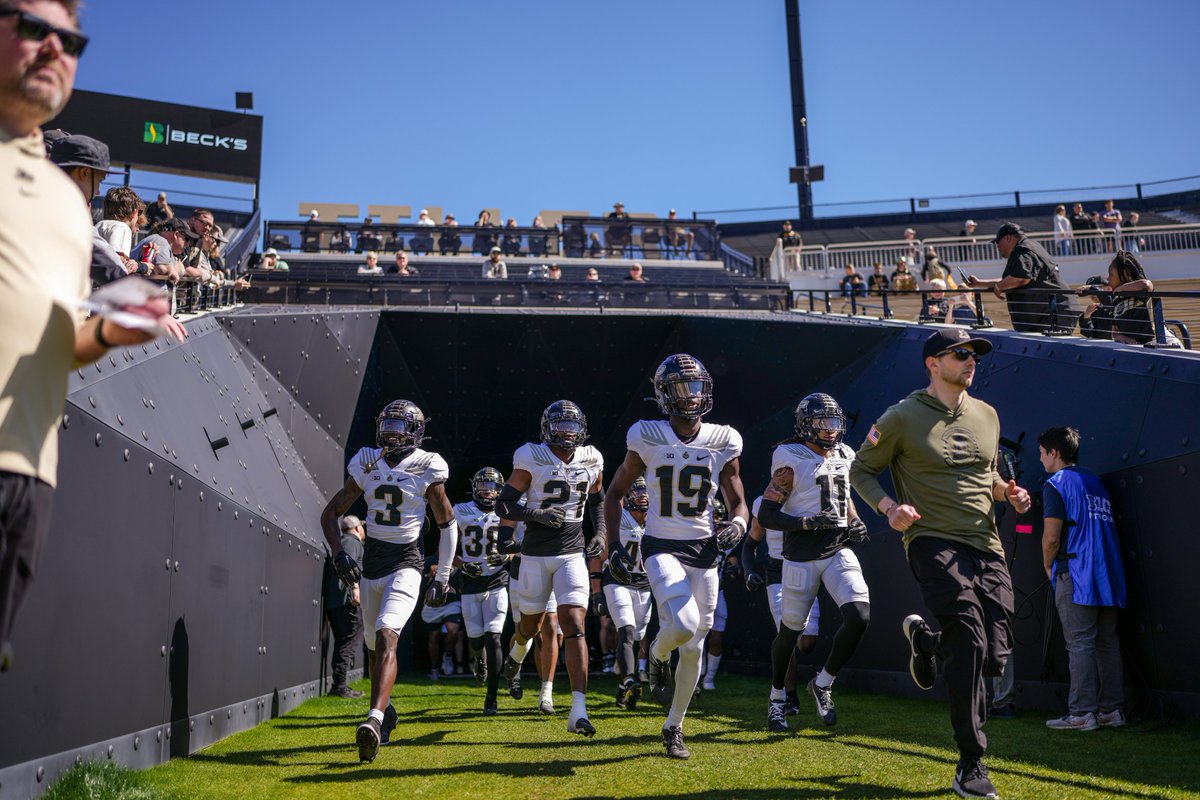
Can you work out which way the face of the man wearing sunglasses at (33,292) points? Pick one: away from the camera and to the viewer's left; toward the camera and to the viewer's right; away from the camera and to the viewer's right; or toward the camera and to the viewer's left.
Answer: toward the camera and to the viewer's right

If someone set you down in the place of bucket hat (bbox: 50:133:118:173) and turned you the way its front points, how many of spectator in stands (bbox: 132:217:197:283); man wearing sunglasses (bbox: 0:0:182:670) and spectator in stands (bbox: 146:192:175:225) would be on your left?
2

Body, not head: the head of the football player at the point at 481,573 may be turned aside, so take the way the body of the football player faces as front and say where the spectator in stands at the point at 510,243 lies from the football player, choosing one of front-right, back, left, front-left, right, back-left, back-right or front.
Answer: back

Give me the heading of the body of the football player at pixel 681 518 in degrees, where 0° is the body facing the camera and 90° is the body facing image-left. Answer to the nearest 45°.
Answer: approximately 0°

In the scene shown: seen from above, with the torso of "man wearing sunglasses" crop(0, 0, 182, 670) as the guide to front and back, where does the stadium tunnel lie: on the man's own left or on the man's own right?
on the man's own left

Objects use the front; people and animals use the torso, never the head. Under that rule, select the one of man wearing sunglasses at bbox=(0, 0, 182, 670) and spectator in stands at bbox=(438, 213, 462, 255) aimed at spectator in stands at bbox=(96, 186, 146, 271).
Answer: spectator in stands at bbox=(438, 213, 462, 255)

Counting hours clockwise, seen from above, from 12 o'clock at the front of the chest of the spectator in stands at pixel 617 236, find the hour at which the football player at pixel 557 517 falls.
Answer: The football player is roughly at 12 o'clock from the spectator in stands.

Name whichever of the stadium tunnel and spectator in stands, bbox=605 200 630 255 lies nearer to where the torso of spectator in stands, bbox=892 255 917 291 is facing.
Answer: the stadium tunnel

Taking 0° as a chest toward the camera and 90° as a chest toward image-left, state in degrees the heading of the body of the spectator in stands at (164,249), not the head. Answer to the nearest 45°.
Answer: approximately 270°
